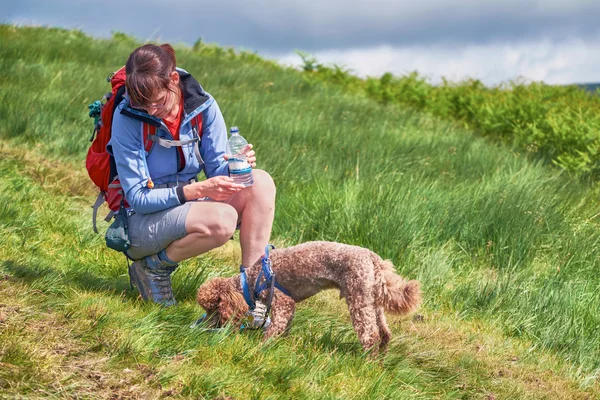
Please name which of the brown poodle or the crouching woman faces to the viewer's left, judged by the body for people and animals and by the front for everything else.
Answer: the brown poodle

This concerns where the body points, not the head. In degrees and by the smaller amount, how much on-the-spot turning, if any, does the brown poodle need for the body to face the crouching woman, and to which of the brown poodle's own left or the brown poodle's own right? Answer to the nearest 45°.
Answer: approximately 45° to the brown poodle's own right

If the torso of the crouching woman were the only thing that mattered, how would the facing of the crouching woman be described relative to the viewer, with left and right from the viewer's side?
facing the viewer and to the right of the viewer

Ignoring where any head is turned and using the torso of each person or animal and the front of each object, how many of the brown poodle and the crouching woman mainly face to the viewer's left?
1

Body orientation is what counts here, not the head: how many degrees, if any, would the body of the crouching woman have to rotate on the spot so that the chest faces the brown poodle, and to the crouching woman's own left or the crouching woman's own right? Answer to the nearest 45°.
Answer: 0° — they already face it

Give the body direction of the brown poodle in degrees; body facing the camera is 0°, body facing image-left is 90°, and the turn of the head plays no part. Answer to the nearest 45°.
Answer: approximately 90°
